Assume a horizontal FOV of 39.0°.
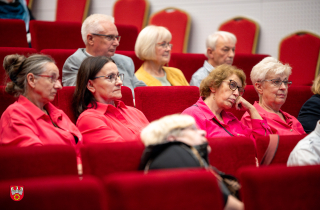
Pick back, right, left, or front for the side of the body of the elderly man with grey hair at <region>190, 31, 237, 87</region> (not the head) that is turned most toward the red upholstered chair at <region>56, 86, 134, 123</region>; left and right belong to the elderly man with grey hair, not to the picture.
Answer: right

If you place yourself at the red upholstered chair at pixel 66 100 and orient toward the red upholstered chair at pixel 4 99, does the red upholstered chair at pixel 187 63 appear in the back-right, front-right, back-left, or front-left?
back-right

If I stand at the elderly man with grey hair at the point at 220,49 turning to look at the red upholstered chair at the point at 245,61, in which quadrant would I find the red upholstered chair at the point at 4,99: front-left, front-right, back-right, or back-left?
back-right

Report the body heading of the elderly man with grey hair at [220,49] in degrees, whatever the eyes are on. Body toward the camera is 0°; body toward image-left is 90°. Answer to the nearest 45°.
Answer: approximately 315°

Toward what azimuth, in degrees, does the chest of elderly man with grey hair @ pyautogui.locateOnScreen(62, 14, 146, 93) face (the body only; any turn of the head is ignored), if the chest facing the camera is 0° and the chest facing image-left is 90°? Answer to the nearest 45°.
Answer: approximately 315°
